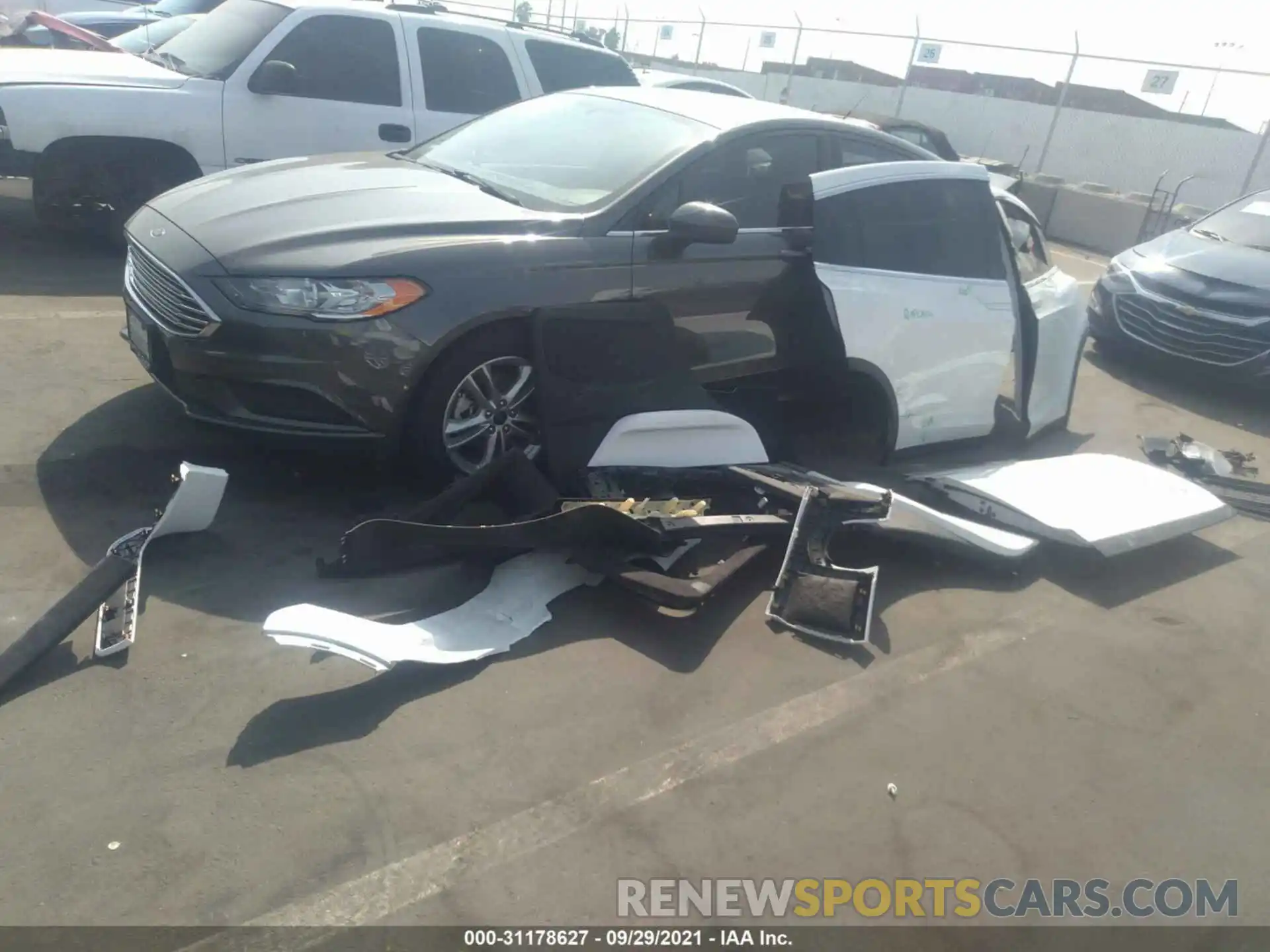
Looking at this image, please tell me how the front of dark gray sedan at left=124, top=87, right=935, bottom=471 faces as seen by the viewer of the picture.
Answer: facing the viewer and to the left of the viewer

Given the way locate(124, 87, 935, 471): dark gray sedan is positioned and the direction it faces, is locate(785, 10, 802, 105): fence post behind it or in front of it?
behind

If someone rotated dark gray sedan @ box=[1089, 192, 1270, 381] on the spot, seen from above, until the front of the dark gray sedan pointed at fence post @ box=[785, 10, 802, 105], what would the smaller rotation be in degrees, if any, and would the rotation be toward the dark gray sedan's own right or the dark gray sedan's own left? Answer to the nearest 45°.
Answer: approximately 90° to the dark gray sedan's own right

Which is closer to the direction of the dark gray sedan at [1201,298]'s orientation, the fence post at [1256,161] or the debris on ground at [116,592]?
the debris on ground

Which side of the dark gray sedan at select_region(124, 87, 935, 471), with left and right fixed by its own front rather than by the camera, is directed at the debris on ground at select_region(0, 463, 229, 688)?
front

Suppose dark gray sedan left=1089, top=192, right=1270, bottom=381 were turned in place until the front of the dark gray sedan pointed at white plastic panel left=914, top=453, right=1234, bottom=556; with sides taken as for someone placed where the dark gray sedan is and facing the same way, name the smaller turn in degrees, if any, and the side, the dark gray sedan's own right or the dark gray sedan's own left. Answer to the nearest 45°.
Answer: approximately 45° to the dark gray sedan's own left

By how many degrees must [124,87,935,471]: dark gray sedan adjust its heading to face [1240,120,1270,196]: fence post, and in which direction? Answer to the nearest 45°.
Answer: approximately 180°

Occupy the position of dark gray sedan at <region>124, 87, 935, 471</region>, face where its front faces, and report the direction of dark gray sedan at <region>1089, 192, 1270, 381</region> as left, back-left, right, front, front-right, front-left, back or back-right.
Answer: back

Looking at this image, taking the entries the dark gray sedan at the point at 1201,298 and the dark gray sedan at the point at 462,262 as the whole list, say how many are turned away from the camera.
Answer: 0

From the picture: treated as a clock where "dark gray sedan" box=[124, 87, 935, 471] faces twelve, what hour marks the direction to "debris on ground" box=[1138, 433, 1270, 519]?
The debris on ground is roughly at 7 o'clock from the dark gray sedan.
